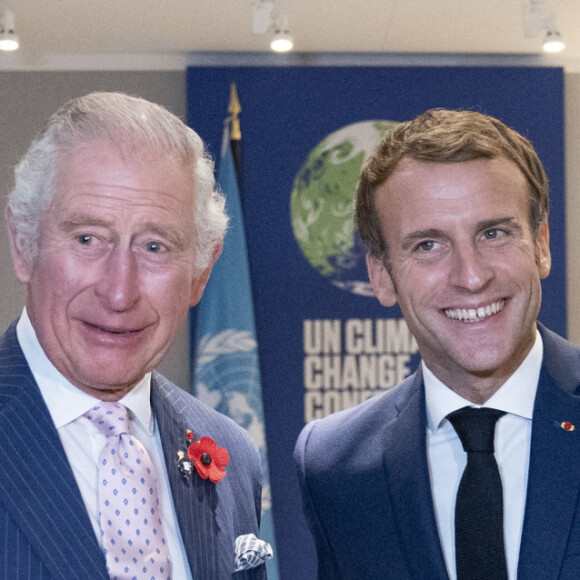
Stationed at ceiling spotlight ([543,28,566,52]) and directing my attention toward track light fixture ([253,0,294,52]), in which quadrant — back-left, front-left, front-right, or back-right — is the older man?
front-left

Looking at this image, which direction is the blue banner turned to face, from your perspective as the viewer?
facing the viewer
